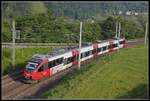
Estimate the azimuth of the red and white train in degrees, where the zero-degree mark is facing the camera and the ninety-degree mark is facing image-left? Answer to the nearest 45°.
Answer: approximately 45°
